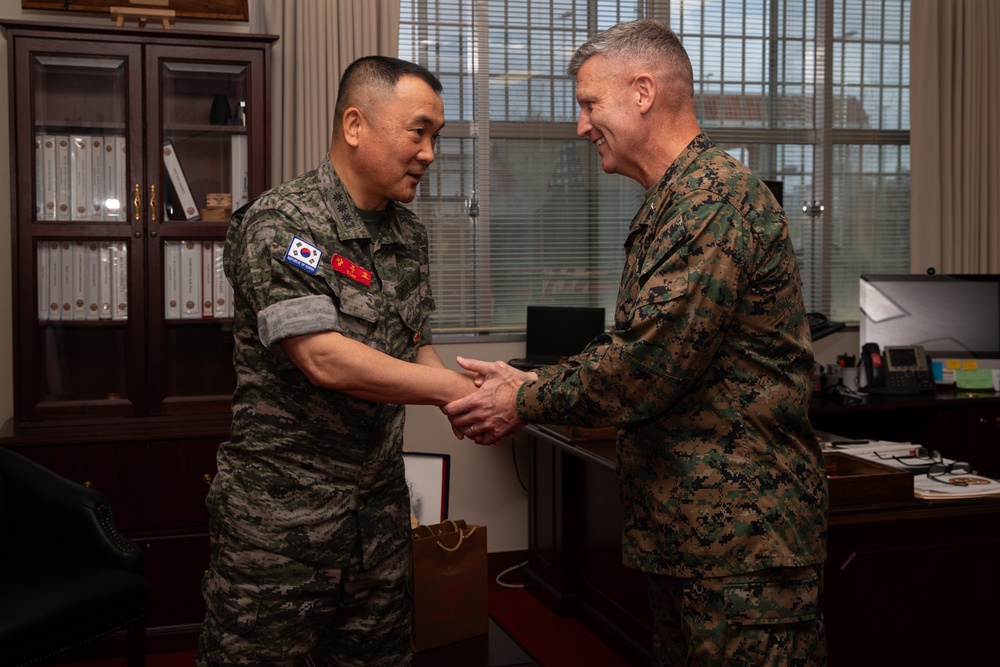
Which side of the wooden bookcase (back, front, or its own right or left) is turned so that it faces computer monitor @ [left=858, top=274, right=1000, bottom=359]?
left

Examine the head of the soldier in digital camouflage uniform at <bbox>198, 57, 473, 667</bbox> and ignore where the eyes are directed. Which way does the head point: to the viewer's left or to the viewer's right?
to the viewer's right

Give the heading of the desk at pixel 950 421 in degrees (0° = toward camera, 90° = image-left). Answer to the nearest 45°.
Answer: approximately 0°

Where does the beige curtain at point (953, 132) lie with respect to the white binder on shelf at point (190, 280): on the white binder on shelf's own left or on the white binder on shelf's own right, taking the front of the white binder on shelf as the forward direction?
on the white binder on shelf's own left
